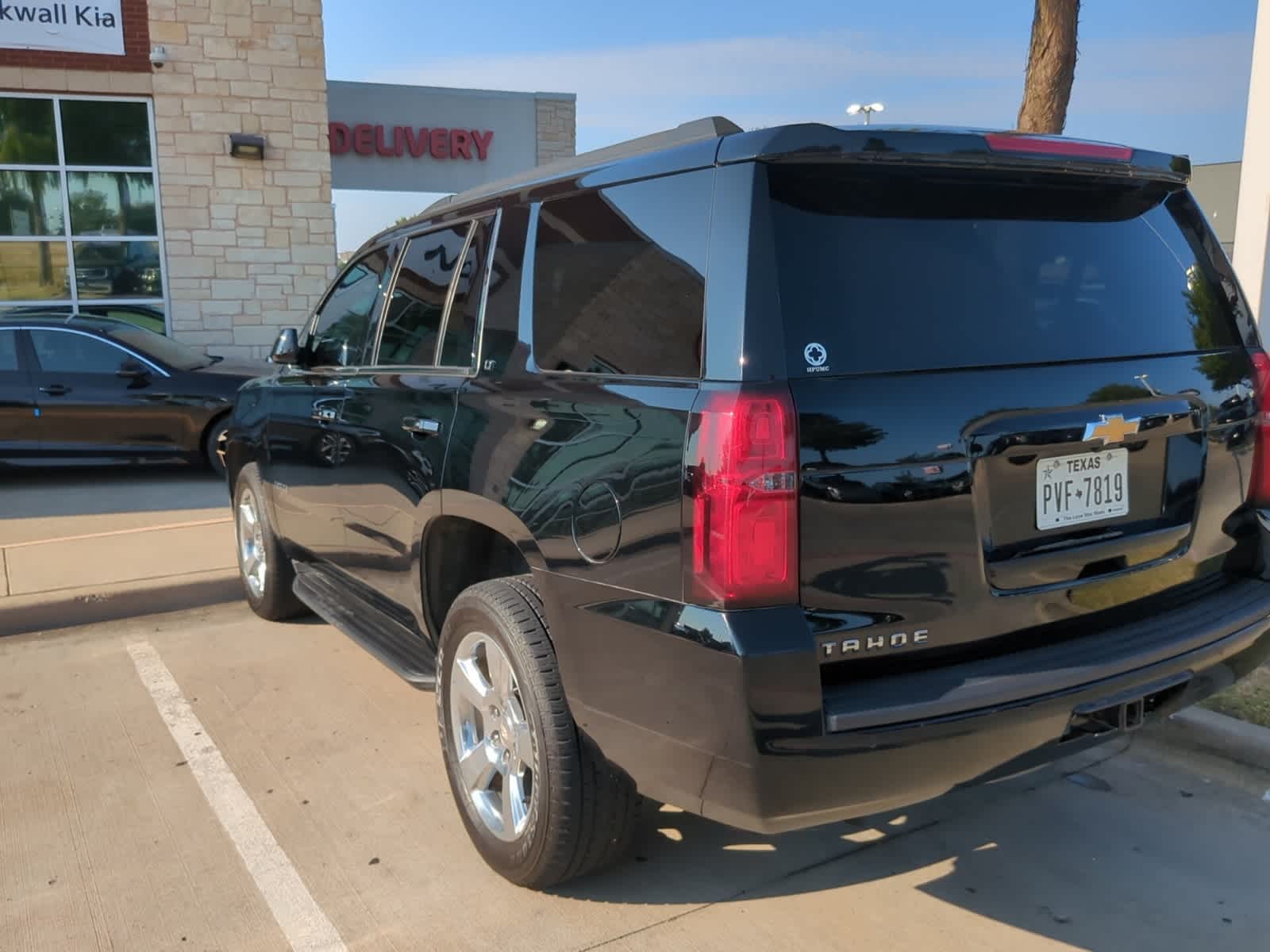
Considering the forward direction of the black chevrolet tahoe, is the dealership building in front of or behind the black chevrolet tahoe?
in front

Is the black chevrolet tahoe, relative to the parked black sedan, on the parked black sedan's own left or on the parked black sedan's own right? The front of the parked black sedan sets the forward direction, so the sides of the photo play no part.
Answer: on the parked black sedan's own right

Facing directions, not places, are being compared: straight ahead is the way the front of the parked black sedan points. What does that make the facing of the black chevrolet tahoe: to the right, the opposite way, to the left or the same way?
to the left

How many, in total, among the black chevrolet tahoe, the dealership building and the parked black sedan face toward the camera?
1

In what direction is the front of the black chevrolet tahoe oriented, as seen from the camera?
facing away from the viewer and to the left of the viewer

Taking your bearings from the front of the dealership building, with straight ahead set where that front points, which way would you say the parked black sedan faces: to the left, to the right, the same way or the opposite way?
to the left

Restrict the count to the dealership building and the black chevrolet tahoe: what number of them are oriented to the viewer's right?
0

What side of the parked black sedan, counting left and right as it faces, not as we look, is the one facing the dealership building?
left

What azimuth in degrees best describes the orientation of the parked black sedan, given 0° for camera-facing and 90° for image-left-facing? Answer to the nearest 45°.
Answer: approximately 270°

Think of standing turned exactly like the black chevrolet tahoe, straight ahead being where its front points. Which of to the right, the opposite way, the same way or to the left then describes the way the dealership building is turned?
the opposite way

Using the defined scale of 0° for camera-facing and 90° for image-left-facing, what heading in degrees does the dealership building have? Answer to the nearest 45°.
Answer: approximately 0°

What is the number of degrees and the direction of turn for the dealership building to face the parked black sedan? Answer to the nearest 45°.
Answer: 0° — it already faces it

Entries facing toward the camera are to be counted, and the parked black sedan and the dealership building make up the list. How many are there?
1
